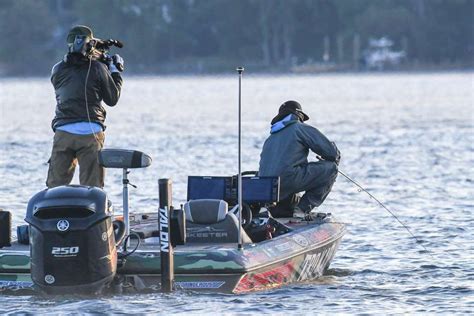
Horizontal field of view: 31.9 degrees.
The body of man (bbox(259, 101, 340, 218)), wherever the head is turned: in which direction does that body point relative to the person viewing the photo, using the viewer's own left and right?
facing away from the viewer and to the right of the viewer

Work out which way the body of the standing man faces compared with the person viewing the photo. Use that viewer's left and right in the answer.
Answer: facing away from the viewer and to the right of the viewer

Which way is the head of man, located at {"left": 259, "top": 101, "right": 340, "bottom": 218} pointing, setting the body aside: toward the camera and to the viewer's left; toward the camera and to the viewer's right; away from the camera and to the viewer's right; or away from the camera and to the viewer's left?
away from the camera and to the viewer's right

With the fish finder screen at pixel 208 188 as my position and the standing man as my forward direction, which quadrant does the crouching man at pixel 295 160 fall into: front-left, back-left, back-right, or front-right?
back-right

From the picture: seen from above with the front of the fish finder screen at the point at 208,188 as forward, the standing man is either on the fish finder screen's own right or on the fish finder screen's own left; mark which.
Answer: on the fish finder screen's own right

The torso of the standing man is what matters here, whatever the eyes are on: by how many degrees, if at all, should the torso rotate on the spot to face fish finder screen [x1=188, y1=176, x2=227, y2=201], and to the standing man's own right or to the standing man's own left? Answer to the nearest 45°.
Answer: approximately 45° to the standing man's own right

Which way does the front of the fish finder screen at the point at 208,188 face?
toward the camera

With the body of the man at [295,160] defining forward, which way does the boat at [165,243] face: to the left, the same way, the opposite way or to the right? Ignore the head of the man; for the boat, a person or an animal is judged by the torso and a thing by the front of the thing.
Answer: the same way

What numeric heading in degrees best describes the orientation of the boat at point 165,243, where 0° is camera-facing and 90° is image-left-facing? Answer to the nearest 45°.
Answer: approximately 225°
